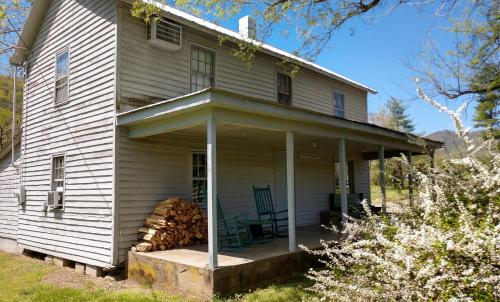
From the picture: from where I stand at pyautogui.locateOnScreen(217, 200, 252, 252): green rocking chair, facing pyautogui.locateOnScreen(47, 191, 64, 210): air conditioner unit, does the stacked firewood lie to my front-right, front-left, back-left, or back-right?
front-left

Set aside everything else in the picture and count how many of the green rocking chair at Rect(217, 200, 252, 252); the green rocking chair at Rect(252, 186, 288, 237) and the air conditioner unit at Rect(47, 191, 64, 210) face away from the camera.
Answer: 0

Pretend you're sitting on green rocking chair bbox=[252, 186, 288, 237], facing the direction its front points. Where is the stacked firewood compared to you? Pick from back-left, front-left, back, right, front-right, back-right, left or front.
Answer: right

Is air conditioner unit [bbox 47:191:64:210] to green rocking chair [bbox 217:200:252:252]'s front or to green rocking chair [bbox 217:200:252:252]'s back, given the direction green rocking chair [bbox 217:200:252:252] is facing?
to the back

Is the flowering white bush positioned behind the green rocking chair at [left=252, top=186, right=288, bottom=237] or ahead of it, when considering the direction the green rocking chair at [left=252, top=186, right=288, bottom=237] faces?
ahead

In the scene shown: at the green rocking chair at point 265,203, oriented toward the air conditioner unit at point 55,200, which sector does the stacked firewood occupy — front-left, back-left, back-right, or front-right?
front-left

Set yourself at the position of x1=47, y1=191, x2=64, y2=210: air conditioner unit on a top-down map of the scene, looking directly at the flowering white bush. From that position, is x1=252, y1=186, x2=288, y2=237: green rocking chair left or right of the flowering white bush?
left

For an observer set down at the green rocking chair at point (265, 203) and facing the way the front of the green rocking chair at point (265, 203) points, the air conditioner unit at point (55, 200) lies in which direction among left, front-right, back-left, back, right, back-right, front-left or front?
back-right

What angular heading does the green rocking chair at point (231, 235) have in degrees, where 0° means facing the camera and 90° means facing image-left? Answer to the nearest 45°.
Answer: approximately 315°

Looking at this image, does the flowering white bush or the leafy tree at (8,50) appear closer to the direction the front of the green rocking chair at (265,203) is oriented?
the flowering white bush

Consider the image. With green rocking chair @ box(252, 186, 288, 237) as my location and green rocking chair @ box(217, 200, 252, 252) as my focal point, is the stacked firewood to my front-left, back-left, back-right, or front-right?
front-right

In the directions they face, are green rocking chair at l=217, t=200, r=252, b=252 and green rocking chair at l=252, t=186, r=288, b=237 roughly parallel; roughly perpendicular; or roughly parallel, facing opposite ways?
roughly parallel

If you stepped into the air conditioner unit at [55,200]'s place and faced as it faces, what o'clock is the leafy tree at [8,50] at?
The leafy tree is roughly at 4 o'clock from the air conditioner unit.

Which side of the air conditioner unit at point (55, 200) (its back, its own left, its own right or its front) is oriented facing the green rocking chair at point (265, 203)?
left

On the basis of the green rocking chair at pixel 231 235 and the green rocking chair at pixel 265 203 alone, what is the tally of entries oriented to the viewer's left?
0

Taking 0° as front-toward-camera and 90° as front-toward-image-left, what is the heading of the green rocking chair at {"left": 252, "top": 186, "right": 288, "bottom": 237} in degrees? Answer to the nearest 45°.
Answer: approximately 315°

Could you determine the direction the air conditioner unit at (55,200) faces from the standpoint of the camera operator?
facing the viewer and to the left of the viewer
